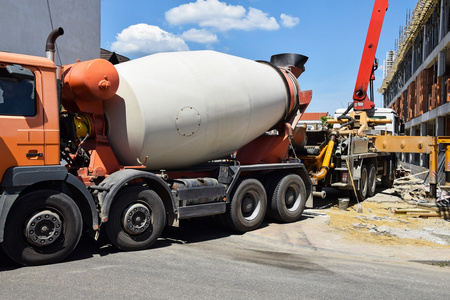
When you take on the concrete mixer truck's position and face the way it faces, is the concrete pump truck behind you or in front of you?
behind

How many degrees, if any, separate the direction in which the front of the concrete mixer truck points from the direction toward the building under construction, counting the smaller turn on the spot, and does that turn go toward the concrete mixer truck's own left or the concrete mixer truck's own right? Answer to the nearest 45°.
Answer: approximately 180°

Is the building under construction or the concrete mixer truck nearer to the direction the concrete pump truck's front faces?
the building under construction

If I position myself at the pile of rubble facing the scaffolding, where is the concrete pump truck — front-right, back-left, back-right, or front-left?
front-left

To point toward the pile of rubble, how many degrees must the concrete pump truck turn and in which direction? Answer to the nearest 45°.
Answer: approximately 90° to its right

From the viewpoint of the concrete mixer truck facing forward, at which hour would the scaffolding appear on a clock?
The scaffolding is roughly at 6 o'clock from the concrete mixer truck.

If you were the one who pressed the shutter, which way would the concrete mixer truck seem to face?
facing the viewer and to the left of the viewer

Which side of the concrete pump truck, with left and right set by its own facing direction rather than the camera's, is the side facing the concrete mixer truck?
back

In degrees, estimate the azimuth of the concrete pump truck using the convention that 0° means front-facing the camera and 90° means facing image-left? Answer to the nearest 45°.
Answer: approximately 225°
